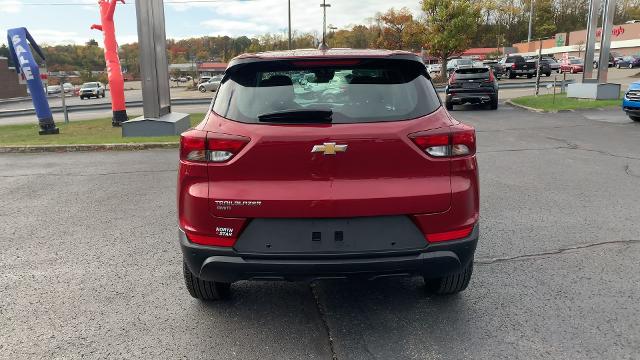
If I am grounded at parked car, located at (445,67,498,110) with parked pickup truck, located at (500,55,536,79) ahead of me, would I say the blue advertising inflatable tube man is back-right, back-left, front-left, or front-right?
back-left

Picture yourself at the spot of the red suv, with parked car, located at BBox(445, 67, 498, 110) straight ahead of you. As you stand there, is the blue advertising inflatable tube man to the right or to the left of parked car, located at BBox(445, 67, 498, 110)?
left

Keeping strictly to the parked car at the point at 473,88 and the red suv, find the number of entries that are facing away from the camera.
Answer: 2

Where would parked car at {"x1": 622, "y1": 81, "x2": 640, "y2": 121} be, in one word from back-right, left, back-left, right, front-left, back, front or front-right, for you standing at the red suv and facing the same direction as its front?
front-right

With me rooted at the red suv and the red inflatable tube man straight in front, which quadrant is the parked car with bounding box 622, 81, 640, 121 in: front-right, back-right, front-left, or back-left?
front-right

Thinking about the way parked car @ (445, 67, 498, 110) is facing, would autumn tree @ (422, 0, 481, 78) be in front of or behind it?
in front

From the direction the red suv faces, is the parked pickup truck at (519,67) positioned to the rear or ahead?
ahead

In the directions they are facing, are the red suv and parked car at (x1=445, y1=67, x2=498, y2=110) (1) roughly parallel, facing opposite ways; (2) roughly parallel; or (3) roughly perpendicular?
roughly parallel

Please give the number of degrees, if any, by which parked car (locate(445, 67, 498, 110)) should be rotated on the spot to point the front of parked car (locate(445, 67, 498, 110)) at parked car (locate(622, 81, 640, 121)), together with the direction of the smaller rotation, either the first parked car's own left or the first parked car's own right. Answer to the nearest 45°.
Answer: approximately 135° to the first parked car's own right

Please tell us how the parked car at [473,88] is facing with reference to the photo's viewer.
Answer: facing away from the viewer

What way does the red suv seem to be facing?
away from the camera

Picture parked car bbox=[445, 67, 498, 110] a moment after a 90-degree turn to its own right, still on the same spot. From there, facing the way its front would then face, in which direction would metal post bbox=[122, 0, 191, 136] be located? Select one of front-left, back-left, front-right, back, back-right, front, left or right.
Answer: back-right

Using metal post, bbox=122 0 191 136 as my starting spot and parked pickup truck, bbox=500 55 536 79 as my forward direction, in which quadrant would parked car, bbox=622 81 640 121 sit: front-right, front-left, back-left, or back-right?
front-right

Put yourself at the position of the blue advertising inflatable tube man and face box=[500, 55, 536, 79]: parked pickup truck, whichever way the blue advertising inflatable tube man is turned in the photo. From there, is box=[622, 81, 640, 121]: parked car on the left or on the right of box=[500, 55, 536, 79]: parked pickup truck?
right

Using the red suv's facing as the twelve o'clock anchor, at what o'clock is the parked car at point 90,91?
The parked car is roughly at 11 o'clock from the red suv.
